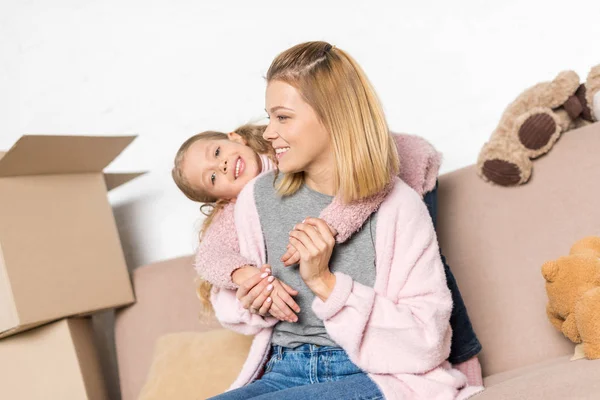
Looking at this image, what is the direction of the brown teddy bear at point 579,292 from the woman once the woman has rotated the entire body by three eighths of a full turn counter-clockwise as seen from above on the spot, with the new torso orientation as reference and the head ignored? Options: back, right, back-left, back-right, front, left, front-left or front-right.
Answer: front

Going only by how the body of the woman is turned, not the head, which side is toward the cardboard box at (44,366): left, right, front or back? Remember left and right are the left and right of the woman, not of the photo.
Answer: right

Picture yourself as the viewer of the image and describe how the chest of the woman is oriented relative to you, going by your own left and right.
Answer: facing the viewer and to the left of the viewer

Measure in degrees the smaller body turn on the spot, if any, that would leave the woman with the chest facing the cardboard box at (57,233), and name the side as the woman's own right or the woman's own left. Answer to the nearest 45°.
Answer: approximately 90° to the woman's own right
